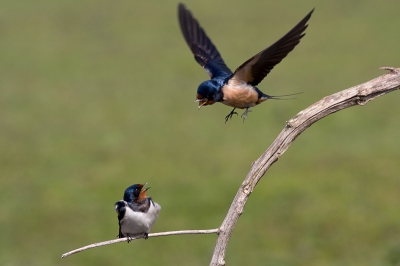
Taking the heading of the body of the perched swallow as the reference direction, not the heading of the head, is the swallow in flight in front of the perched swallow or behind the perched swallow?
in front

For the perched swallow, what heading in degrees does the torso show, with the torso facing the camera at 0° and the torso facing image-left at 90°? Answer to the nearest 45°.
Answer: approximately 315°
